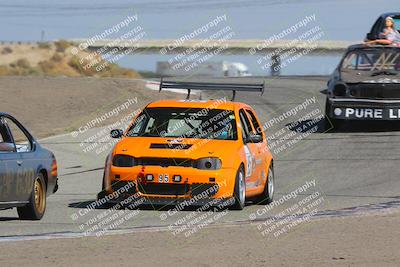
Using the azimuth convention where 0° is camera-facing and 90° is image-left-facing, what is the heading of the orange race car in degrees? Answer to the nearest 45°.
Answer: approximately 0°

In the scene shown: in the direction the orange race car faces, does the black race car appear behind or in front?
behind

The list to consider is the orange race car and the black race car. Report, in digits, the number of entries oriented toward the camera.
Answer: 2

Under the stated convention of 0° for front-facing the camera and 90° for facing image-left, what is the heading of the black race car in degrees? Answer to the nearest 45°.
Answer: approximately 0°

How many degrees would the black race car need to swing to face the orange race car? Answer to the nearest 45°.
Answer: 0° — it already faces it
